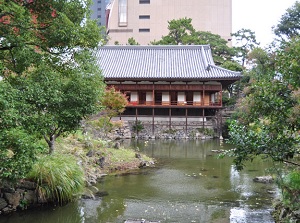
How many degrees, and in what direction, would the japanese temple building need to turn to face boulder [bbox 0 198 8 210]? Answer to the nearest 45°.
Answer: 0° — it already faces it

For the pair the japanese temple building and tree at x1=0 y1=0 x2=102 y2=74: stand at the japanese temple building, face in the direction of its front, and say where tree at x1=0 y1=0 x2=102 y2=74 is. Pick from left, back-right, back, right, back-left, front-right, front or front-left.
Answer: front

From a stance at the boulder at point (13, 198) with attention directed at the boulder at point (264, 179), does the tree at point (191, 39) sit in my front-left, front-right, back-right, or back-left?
front-left

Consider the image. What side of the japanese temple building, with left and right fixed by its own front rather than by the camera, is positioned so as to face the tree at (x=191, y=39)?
back

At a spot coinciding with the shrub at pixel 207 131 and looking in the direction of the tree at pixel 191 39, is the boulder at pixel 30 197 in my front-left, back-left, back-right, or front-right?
back-left

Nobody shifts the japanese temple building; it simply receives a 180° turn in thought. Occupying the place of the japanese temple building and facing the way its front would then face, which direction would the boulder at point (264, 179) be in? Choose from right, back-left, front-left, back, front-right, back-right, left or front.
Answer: back

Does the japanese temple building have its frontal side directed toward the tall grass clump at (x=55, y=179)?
yes

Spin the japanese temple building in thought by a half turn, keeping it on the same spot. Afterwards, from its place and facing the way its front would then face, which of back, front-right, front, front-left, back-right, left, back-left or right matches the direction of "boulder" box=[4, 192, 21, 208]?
back

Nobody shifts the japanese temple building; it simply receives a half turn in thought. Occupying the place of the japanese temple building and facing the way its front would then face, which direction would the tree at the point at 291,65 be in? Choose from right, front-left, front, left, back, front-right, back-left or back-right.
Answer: back

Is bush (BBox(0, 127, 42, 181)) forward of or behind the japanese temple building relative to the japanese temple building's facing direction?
forward

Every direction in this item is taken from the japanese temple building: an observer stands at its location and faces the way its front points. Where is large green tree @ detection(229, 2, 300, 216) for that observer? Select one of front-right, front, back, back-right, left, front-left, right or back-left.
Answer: front

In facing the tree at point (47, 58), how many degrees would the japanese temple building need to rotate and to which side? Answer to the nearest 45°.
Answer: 0° — it already faces it

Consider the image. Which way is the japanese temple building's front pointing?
toward the camera

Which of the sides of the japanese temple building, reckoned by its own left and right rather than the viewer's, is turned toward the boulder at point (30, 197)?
front
